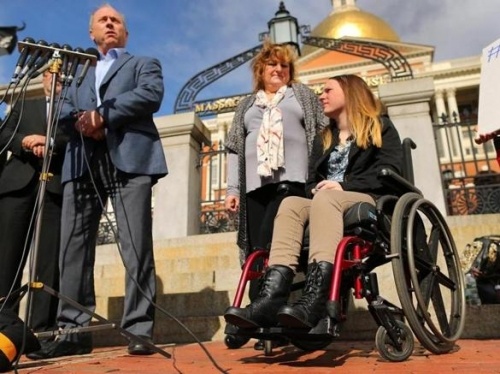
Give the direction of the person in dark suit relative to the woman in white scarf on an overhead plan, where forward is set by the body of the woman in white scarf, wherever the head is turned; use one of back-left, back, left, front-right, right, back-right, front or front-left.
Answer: right

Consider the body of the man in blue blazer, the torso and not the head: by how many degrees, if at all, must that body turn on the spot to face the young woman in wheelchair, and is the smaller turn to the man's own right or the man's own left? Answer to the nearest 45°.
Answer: approximately 90° to the man's own left

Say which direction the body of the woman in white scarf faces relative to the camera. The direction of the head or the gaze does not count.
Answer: toward the camera

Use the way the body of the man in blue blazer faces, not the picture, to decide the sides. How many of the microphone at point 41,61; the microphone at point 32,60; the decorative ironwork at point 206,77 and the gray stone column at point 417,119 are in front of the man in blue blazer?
2

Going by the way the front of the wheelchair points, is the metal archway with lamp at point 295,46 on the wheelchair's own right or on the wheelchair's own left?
on the wheelchair's own right

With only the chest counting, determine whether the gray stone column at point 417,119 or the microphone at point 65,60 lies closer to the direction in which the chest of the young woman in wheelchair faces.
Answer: the microphone

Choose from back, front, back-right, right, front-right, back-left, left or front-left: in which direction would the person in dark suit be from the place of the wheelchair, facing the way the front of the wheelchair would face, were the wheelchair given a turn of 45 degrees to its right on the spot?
front

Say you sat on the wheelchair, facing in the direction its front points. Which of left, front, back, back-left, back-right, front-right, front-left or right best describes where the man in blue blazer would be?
front-right

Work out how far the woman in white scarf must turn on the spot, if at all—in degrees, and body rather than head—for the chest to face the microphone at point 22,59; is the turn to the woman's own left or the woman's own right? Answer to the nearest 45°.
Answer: approximately 45° to the woman's own right

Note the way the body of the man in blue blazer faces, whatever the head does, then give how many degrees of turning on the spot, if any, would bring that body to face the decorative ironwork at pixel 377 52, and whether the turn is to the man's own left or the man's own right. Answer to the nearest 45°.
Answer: approximately 180°

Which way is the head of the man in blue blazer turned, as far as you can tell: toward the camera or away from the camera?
toward the camera

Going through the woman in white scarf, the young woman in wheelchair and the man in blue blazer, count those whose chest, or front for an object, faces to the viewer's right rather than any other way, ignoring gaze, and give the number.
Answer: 0

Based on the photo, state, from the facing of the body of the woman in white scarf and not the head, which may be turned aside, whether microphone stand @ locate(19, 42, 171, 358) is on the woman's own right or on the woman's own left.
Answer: on the woman's own right

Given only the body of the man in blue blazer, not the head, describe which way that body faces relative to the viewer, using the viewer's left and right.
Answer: facing the viewer and to the left of the viewer

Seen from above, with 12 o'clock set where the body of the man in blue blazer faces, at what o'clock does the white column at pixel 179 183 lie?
The white column is roughly at 5 o'clock from the man in blue blazer.

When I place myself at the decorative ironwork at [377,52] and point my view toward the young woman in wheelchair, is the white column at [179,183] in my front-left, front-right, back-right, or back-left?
front-right

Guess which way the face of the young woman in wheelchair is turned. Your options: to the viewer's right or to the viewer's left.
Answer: to the viewer's left
